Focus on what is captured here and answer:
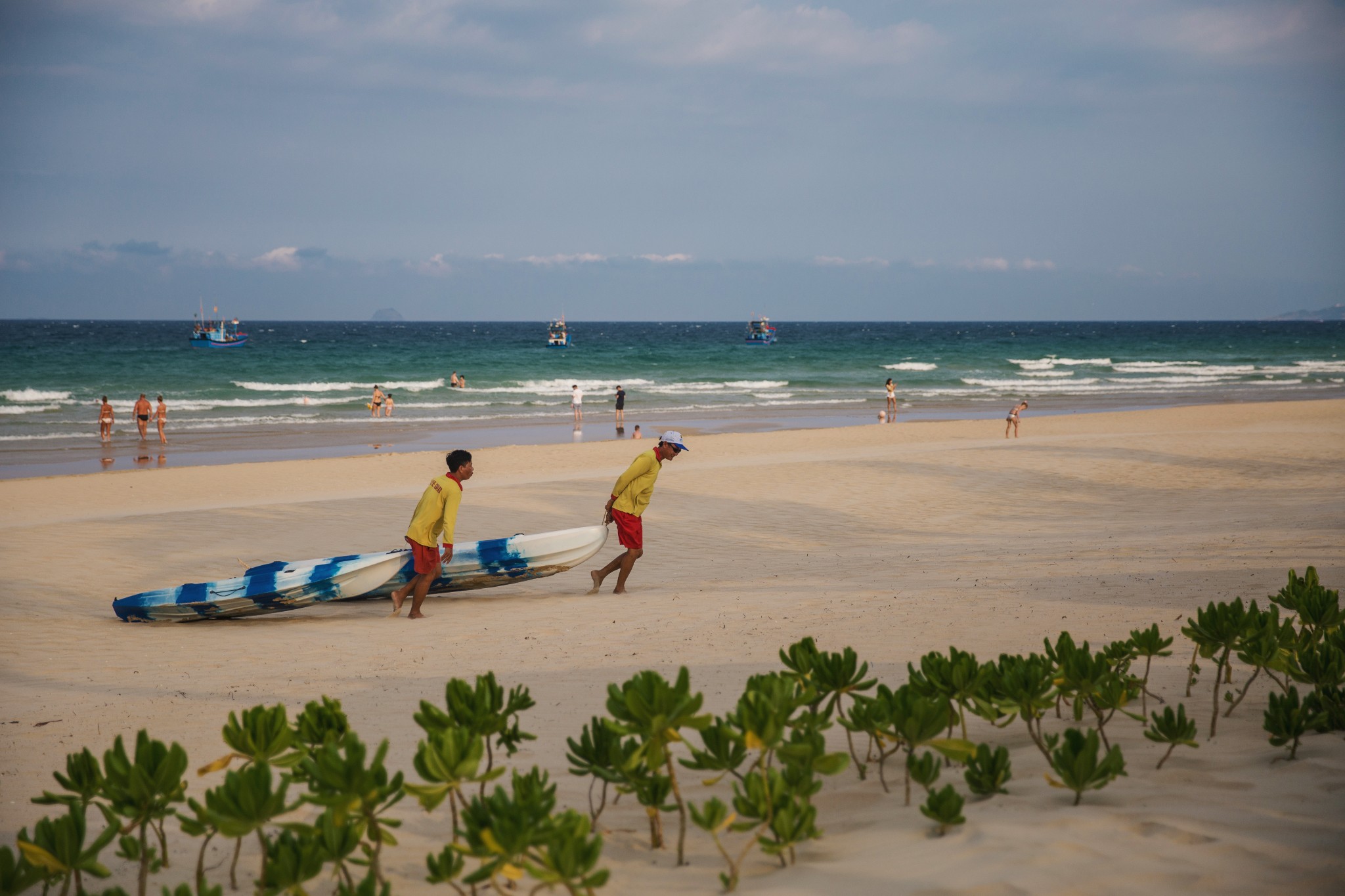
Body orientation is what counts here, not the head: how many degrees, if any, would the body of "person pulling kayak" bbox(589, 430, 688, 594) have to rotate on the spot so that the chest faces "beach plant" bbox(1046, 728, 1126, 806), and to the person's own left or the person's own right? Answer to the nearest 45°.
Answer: approximately 90° to the person's own right

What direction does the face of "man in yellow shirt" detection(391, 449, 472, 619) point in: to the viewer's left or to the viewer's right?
to the viewer's right

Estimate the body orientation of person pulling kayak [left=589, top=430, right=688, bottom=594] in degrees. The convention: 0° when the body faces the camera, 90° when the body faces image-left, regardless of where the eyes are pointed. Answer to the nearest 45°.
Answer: approximately 270°

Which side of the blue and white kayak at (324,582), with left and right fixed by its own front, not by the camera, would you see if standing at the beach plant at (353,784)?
right

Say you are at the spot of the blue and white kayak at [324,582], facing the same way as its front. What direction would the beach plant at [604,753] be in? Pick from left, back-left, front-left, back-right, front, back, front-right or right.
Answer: right

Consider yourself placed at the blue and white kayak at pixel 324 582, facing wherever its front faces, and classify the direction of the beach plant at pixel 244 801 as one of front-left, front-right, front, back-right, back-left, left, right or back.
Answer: right

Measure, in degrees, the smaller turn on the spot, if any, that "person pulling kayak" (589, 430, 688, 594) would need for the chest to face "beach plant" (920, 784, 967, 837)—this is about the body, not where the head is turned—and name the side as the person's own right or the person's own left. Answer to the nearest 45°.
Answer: approximately 90° to the person's own right

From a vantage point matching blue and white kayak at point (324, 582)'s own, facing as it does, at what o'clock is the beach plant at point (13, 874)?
The beach plant is roughly at 3 o'clock from the blue and white kayak.

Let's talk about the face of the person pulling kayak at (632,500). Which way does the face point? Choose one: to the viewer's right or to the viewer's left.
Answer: to the viewer's right

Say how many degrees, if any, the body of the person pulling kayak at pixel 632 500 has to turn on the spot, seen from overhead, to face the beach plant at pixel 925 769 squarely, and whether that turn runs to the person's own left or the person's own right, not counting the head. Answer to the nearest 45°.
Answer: approximately 90° to the person's own right

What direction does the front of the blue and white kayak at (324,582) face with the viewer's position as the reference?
facing to the right of the viewer

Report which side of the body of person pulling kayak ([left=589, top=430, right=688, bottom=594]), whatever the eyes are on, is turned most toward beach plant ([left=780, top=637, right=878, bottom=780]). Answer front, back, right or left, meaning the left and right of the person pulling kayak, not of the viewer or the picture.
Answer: right
